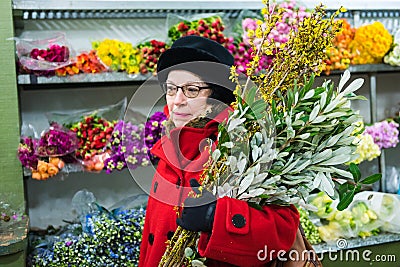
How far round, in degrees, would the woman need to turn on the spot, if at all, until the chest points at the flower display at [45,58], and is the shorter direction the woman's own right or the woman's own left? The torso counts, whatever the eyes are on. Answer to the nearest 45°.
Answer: approximately 90° to the woman's own right

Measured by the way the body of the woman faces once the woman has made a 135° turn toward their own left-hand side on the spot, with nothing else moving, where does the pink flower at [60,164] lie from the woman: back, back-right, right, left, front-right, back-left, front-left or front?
back-left

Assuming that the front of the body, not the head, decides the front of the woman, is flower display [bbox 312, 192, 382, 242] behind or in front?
behind

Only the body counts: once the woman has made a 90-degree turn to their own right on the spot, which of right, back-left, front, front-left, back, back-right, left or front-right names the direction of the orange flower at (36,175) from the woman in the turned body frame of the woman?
front

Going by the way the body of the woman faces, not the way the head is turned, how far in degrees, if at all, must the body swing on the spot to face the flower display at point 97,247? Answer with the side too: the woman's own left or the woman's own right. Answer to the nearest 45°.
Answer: approximately 90° to the woman's own right

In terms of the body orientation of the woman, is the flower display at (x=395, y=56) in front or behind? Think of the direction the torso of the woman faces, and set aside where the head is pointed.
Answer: behind

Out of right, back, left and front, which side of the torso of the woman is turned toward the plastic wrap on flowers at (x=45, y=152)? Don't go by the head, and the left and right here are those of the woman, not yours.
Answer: right

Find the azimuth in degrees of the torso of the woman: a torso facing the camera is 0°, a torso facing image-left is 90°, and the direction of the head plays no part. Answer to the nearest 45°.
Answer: approximately 45°

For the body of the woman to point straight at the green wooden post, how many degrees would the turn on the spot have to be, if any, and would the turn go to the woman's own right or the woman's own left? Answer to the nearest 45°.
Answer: approximately 90° to the woman's own right

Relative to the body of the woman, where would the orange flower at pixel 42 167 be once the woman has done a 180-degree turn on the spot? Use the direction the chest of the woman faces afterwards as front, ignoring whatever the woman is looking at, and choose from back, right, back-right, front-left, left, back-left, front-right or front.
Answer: left

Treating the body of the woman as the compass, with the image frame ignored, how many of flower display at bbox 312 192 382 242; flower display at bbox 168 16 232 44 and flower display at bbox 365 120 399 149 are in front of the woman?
0

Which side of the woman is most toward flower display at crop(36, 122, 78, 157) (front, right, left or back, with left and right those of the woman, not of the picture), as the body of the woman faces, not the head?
right

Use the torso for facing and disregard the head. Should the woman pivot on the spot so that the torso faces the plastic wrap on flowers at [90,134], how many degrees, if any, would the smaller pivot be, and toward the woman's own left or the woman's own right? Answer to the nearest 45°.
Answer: approximately 90° to the woman's own right

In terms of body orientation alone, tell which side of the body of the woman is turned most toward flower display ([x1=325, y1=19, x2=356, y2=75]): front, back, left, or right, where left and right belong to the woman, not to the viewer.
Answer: back

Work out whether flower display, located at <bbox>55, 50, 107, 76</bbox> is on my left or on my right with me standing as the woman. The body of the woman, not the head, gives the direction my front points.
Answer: on my right

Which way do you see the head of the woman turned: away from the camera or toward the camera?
toward the camera

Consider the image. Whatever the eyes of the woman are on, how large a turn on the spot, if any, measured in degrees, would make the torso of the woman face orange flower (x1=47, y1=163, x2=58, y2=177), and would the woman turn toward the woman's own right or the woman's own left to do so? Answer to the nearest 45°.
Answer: approximately 90° to the woman's own right

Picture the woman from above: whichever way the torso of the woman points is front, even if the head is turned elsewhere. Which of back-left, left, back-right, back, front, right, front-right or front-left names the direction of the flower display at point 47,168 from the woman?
right
